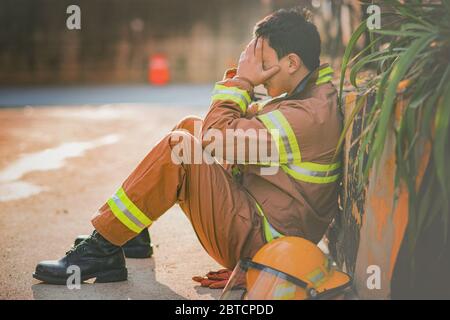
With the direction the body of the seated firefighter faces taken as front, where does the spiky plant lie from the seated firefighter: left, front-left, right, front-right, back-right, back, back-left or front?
back-left

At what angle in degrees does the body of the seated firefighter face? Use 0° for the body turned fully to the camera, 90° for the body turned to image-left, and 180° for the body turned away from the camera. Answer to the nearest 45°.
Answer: approximately 90°

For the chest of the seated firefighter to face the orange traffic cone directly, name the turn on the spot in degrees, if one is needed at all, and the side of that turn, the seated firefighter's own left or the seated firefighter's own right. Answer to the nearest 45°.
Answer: approximately 90° to the seated firefighter's own right

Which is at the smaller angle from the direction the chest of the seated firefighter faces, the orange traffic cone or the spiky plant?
the orange traffic cone
